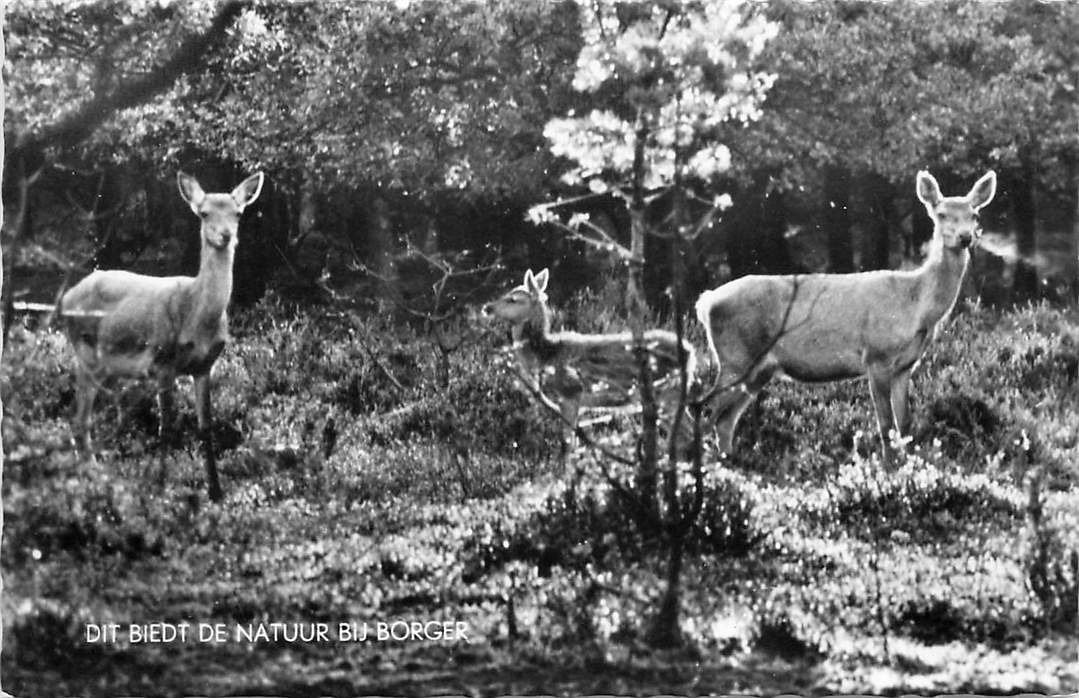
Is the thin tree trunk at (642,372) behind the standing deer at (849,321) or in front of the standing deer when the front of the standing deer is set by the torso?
behind

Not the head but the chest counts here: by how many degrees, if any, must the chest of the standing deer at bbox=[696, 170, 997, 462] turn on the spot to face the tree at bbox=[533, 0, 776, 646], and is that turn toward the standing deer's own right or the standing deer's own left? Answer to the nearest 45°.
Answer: approximately 135° to the standing deer's own right

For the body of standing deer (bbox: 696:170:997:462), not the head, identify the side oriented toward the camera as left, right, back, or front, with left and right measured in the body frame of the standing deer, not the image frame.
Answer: right
